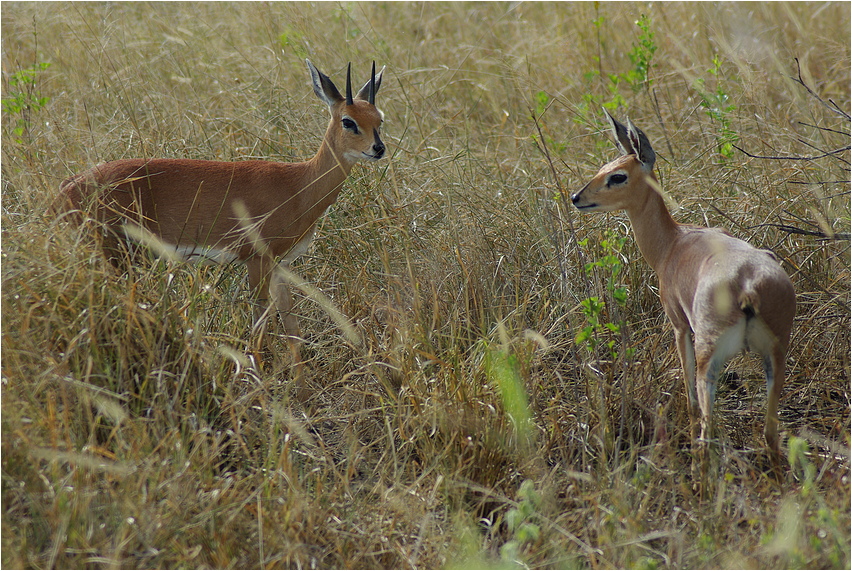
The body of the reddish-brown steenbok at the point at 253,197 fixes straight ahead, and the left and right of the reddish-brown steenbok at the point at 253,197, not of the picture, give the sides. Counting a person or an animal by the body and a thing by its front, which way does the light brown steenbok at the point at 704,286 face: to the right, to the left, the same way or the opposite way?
to the left

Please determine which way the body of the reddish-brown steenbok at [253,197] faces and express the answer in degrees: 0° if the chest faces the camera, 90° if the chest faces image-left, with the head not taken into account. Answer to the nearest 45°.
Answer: approximately 270°

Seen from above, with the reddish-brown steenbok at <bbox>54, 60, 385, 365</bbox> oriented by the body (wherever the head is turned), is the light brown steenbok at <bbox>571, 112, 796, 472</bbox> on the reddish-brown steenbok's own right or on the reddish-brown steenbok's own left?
on the reddish-brown steenbok's own right

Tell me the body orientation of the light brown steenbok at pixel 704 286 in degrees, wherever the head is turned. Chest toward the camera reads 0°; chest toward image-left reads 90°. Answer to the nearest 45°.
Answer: approximately 135°

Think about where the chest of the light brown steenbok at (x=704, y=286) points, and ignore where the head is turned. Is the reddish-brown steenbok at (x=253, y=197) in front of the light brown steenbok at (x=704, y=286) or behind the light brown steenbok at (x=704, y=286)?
in front

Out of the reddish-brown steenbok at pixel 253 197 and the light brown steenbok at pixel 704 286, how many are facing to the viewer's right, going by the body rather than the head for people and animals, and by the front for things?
1
